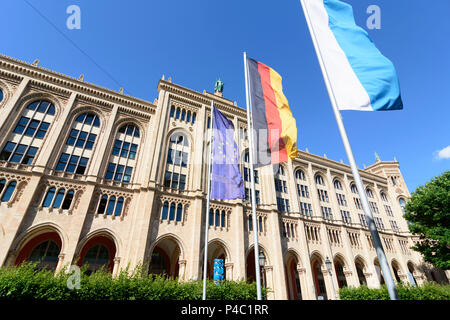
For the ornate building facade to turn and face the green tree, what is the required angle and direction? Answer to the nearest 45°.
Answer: approximately 45° to its left

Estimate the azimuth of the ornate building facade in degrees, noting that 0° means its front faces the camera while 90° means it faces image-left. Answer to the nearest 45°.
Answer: approximately 315°

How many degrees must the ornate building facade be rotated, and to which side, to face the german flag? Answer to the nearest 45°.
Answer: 0° — it already faces it
